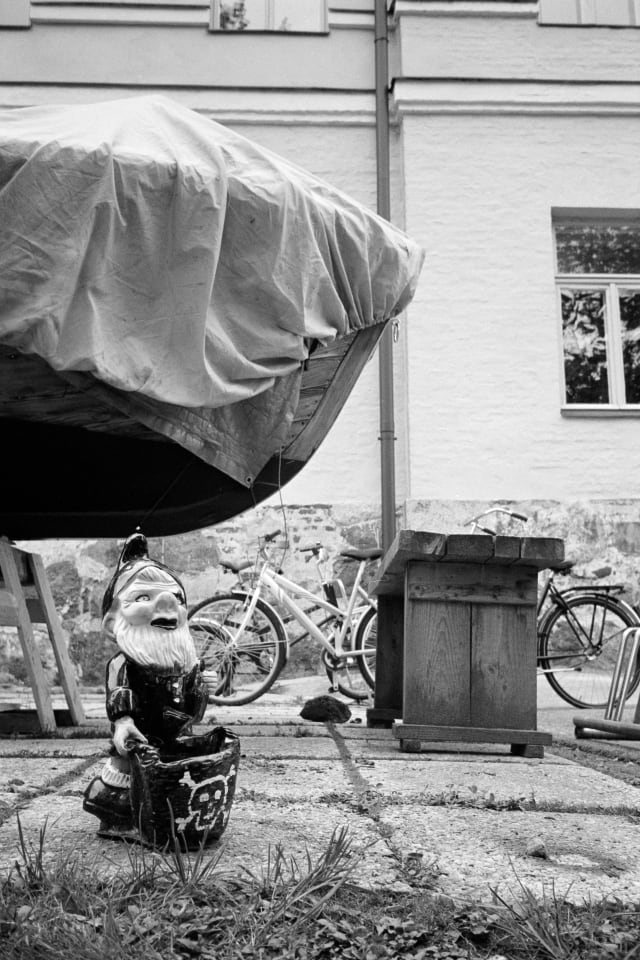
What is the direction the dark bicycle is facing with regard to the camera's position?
facing to the left of the viewer

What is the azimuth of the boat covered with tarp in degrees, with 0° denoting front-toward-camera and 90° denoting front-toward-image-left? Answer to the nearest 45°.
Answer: approximately 270°

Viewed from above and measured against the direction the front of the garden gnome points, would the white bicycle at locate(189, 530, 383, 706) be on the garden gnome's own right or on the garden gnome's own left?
on the garden gnome's own left

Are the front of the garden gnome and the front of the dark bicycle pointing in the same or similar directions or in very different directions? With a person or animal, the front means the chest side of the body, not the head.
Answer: very different directions

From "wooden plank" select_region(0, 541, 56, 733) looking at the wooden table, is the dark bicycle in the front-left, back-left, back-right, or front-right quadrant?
front-left

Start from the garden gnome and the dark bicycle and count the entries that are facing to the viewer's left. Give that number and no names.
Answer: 1

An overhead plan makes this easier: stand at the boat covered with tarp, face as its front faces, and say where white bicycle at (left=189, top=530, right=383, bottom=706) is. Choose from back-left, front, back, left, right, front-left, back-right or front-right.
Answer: left

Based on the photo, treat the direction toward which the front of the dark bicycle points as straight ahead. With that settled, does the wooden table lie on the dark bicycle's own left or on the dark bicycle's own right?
on the dark bicycle's own left

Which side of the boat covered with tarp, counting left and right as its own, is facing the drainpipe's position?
left

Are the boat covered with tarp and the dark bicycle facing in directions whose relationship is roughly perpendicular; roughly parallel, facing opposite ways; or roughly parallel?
roughly parallel, facing opposite ways

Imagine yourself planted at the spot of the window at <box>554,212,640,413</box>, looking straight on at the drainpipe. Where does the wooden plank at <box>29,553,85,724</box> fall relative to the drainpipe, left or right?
left

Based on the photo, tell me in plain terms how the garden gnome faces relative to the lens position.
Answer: facing the viewer and to the right of the viewer
